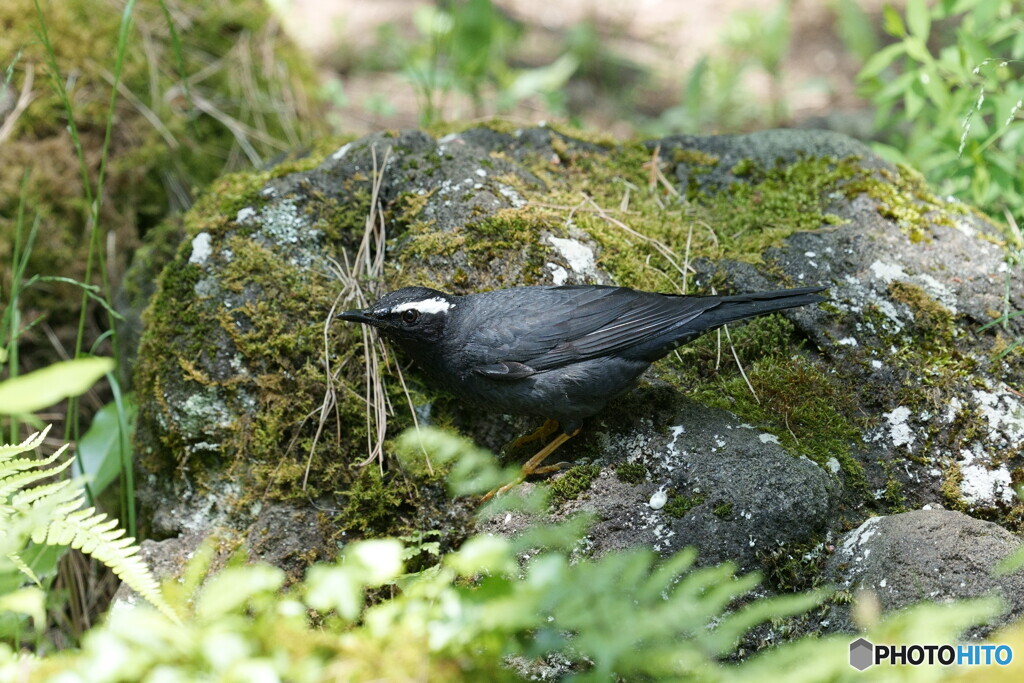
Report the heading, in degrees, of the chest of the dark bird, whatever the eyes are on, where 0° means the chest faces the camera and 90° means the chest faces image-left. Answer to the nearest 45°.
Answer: approximately 90°

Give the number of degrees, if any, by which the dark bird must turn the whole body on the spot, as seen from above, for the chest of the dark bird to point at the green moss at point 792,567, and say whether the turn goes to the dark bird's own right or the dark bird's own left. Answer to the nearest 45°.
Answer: approximately 135° to the dark bird's own left

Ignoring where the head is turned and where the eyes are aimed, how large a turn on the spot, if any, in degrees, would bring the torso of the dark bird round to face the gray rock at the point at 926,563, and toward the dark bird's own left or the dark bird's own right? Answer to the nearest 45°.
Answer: approximately 135° to the dark bird's own left
